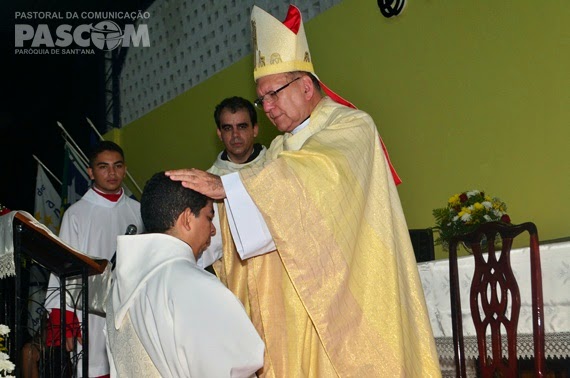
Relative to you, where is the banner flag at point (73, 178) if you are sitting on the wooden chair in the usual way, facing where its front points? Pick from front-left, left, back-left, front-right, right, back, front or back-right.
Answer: right

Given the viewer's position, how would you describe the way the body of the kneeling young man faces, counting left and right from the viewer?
facing away from the viewer and to the right of the viewer

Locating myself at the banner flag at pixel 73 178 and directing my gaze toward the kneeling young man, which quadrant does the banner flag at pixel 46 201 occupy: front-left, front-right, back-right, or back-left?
back-right

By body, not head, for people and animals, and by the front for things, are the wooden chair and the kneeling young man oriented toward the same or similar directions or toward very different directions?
very different directions

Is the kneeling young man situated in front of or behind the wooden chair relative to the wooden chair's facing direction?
in front
